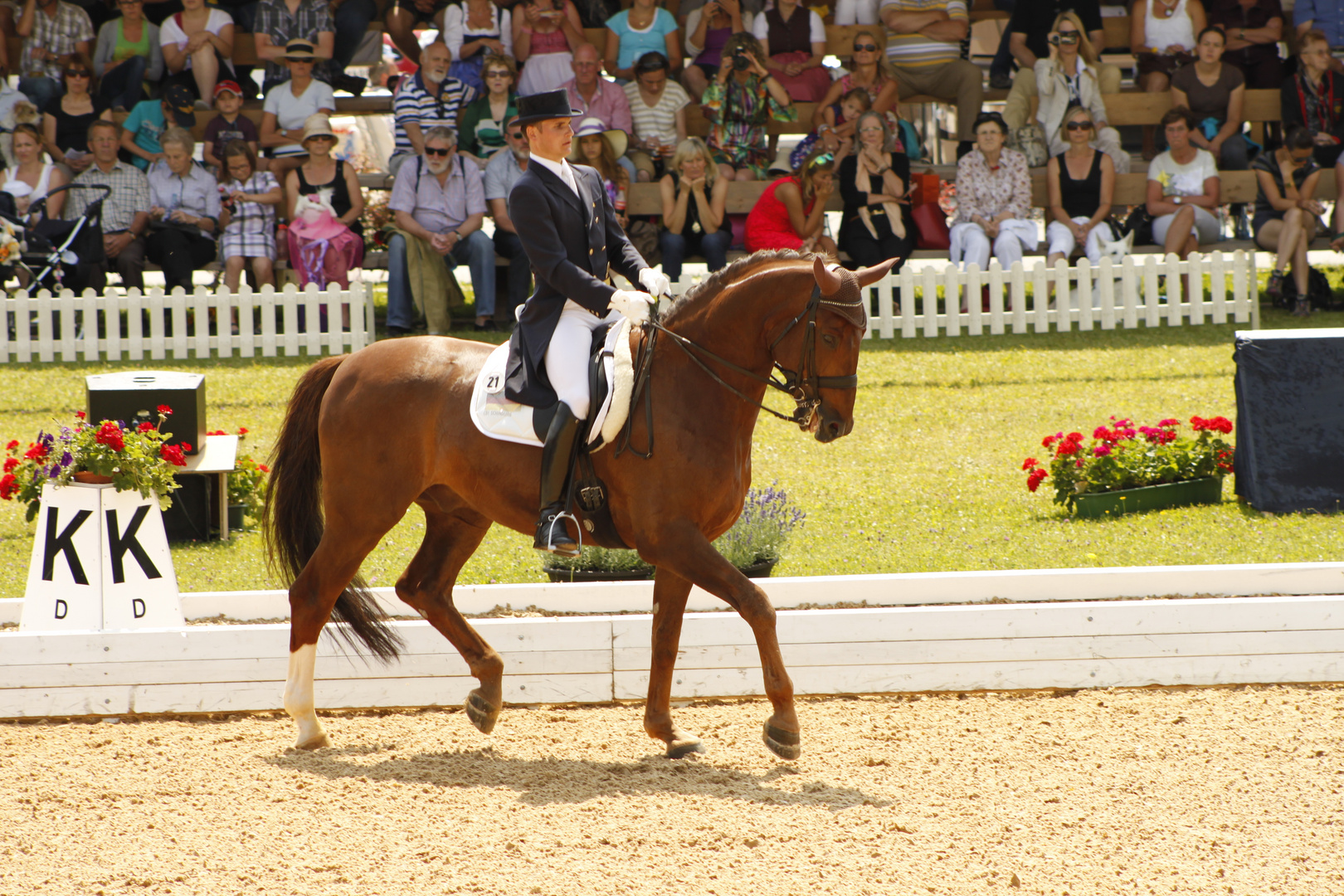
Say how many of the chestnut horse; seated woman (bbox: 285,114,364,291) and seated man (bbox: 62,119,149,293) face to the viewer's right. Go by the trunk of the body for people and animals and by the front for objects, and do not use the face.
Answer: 1

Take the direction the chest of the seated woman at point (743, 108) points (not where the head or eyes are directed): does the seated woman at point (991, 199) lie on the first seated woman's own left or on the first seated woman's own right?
on the first seated woman's own left

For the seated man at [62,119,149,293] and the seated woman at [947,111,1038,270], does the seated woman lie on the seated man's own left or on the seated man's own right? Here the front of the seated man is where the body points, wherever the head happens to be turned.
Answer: on the seated man's own left

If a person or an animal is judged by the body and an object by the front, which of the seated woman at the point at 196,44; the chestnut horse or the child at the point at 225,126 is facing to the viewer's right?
the chestnut horse

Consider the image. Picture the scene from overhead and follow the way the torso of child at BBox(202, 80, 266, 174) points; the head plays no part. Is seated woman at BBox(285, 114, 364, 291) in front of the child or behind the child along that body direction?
in front

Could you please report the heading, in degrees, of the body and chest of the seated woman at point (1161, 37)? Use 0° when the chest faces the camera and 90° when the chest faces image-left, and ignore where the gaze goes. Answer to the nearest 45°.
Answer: approximately 0°

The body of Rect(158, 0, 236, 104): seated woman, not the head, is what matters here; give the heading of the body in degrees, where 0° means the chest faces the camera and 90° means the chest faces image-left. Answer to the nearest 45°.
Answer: approximately 0°

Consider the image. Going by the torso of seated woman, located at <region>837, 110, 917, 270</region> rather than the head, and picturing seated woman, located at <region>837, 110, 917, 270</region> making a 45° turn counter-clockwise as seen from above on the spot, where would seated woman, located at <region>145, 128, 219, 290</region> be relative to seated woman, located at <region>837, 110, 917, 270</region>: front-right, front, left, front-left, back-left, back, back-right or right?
back-right

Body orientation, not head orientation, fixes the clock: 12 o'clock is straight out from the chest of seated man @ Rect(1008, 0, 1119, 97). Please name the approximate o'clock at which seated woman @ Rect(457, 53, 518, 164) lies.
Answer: The seated woman is roughly at 2 o'clock from the seated man.
